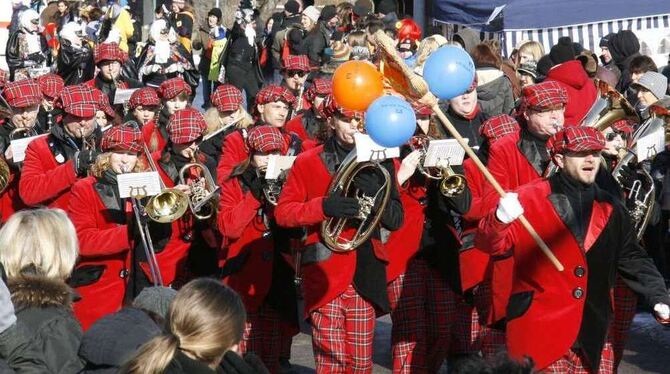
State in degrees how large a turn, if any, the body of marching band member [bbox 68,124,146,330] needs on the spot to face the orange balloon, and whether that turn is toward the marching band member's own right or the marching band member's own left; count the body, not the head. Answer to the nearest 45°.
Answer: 0° — they already face it

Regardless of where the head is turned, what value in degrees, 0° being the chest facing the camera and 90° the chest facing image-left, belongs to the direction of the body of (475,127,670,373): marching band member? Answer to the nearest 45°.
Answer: approximately 315°

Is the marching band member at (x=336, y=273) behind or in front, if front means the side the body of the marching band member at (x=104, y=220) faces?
in front

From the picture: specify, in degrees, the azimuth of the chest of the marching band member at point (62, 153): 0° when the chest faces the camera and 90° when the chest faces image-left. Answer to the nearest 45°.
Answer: approximately 315°

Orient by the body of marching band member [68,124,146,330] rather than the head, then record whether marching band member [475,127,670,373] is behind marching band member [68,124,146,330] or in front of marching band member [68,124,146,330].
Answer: in front
